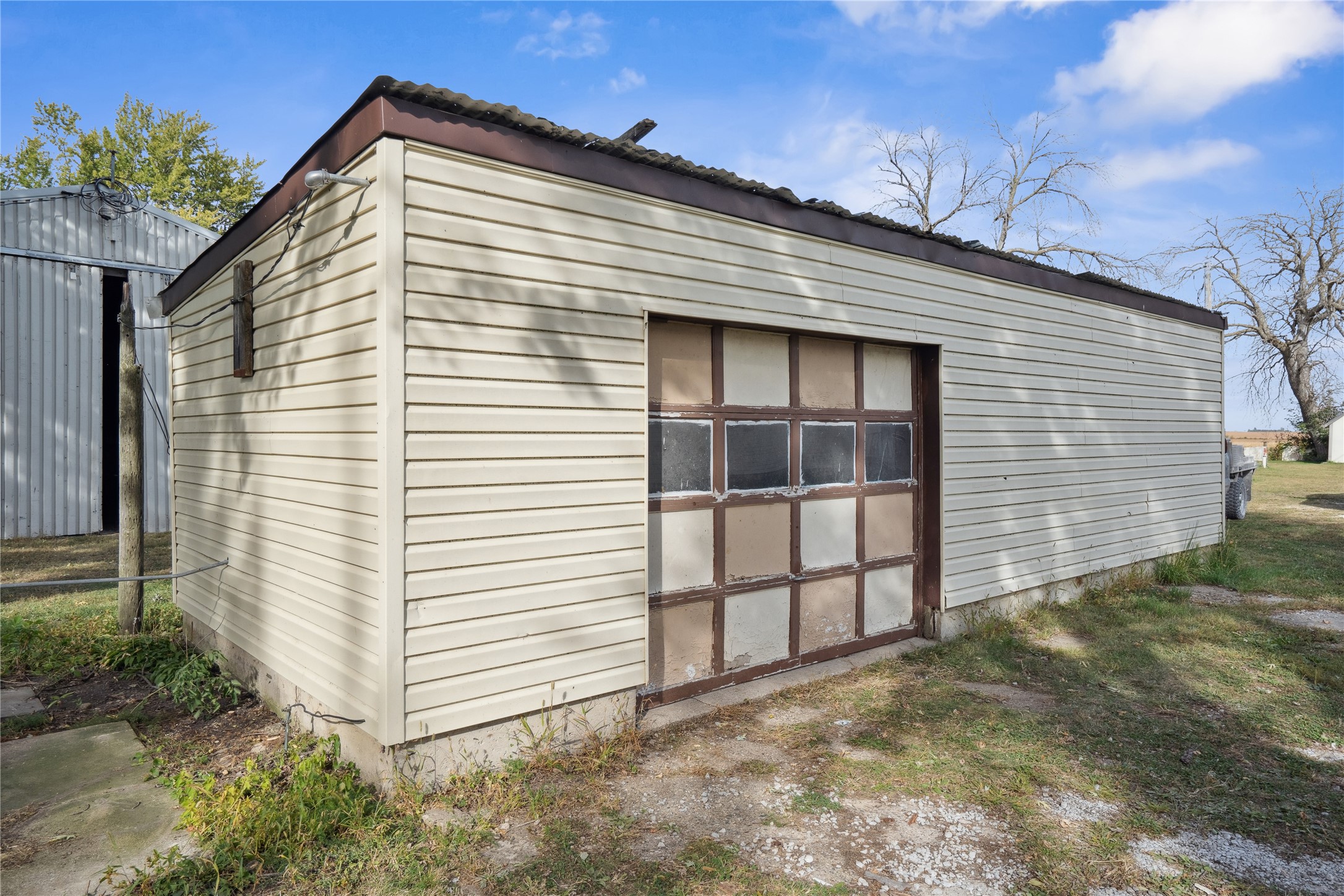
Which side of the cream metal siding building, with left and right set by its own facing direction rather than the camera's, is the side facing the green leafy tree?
back

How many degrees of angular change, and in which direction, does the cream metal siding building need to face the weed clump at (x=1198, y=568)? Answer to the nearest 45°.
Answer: approximately 90° to its left

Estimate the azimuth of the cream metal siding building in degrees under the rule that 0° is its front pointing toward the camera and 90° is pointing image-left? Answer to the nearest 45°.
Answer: approximately 315°

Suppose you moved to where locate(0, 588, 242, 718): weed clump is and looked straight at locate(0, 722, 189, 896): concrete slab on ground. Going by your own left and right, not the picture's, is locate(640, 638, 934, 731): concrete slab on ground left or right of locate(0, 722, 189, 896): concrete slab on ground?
left

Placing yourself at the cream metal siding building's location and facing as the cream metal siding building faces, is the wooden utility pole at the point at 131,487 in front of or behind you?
behind

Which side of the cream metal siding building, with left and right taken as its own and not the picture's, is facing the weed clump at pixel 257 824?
right

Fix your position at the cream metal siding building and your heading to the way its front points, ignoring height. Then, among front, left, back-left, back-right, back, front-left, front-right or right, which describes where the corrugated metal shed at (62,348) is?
back

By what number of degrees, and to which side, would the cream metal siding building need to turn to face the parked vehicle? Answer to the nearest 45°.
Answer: approximately 90° to its left

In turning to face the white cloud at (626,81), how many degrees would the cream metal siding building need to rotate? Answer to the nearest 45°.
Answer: approximately 135° to its left
